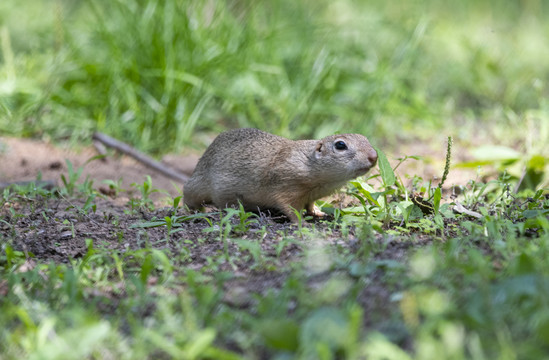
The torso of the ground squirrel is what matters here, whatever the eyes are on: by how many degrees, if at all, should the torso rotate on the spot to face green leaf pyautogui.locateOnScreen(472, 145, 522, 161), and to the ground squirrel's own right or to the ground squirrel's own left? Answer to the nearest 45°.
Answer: approximately 45° to the ground squirrel's own left

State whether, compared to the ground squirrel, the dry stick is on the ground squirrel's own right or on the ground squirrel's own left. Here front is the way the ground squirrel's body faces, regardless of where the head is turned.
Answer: on the ground squirrel's own left

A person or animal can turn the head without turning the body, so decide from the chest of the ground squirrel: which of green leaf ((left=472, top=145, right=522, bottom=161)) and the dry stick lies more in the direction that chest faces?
the green leaf

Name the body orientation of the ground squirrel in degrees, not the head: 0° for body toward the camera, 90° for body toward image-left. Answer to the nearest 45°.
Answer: approximately 270°

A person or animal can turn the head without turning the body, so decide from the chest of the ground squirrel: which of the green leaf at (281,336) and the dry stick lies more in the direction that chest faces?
the green leaf

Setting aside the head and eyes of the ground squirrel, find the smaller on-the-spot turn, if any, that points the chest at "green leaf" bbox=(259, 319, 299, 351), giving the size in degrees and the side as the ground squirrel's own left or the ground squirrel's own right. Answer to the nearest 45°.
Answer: approximately 90° to the ground squirrel's own right

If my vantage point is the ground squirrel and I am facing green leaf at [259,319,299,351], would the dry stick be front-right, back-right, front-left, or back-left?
back-right
